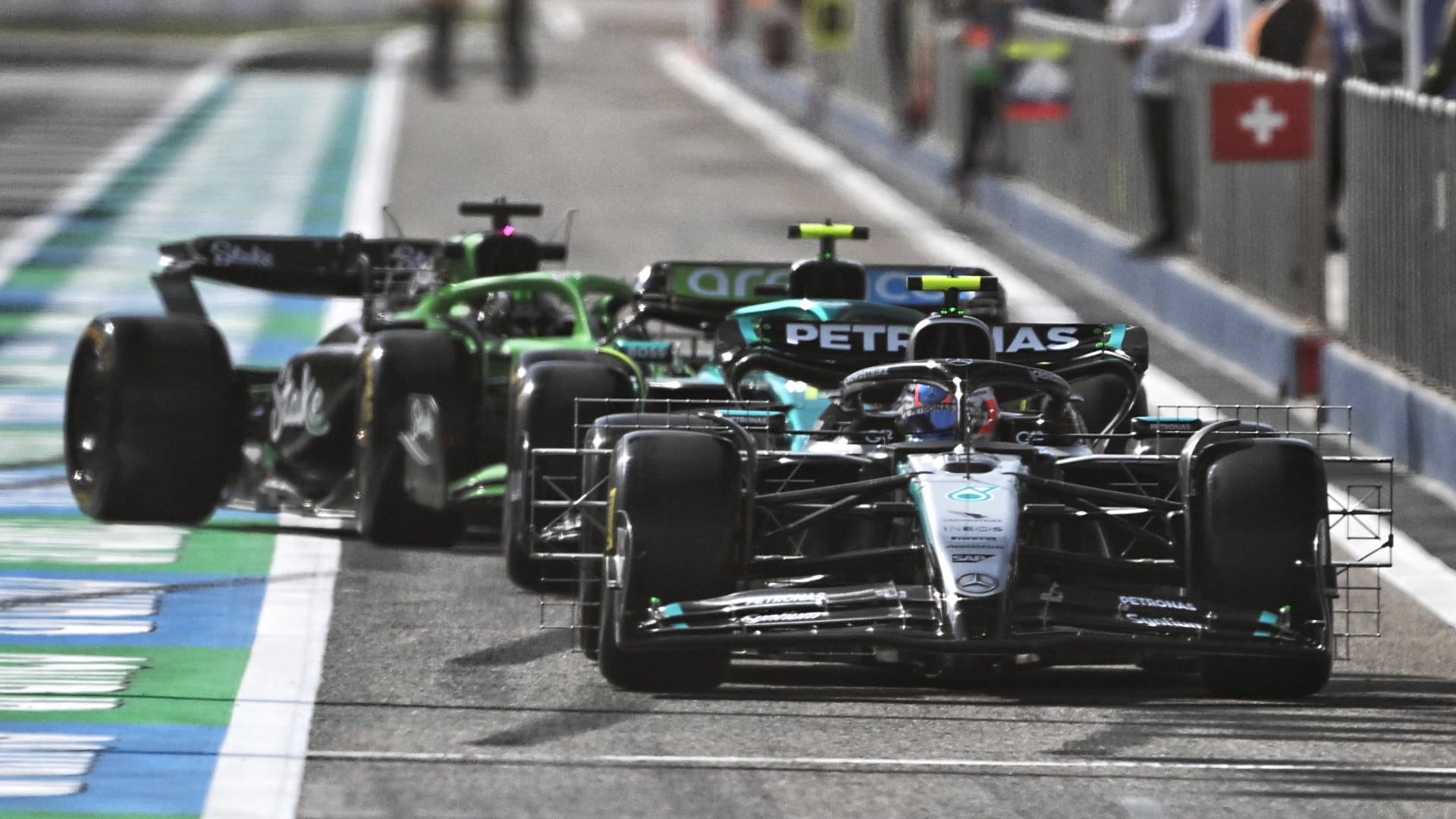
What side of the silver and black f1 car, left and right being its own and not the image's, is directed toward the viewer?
front

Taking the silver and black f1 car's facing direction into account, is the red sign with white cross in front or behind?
behind

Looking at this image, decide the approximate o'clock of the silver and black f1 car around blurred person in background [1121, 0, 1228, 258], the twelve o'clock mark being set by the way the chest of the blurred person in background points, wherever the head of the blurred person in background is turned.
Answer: The silver and black f1 car is roughly at 9 o'clock from the blurred person in background.

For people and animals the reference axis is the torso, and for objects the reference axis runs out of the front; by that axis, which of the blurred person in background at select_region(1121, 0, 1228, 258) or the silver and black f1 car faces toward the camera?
the silver and black f1 car

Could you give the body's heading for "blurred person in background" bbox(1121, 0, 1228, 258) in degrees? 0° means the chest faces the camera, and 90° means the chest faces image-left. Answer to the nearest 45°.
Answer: approximately 90°

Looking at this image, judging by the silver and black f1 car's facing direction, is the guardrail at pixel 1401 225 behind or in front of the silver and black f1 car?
behind

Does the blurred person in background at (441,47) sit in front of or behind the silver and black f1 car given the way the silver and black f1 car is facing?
behind

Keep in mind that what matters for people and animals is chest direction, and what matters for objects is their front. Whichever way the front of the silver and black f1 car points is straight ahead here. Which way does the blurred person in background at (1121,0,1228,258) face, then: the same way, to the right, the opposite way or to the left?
to the right

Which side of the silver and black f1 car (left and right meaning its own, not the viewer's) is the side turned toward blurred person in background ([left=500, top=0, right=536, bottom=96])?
back

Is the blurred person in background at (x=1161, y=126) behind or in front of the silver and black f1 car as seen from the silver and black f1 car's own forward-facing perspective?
behind
